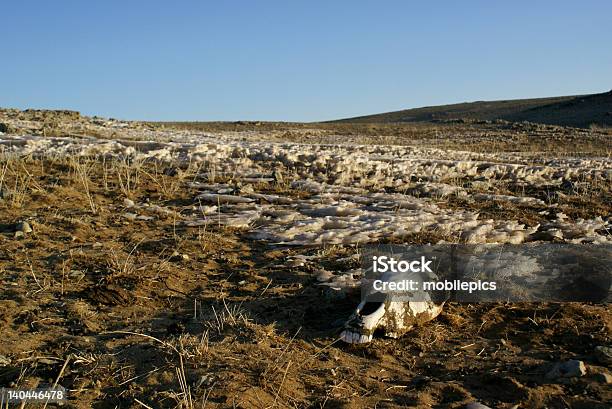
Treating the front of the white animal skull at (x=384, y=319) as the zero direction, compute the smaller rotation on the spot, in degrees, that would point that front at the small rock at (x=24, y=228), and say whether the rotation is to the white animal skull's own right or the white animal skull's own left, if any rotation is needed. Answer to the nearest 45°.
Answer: approximately 45° to the white animal skull's own right

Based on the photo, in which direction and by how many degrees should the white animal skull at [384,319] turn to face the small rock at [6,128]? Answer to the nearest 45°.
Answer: approximately 90° to its right

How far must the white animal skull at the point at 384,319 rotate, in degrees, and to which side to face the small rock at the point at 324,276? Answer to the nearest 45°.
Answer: approximately 90° to its right

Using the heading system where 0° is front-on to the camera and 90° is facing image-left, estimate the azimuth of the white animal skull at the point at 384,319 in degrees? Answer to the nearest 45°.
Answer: approximately 45°

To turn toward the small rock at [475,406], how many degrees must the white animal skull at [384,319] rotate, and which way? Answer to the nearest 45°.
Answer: approximately 90° to its left

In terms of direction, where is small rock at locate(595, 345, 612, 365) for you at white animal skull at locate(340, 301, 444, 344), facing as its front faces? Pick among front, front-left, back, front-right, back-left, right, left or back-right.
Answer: back-left

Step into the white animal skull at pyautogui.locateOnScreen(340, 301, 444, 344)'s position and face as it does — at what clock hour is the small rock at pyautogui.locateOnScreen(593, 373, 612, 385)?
The small rock is roughly at 8 o'clock from the white animal skull.

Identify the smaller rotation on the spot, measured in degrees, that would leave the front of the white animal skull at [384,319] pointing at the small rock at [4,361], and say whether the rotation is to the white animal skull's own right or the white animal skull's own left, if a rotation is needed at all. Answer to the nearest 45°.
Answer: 0° — it already faces it

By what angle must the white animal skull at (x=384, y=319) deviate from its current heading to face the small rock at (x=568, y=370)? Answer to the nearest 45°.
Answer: approximately 135° to its left
